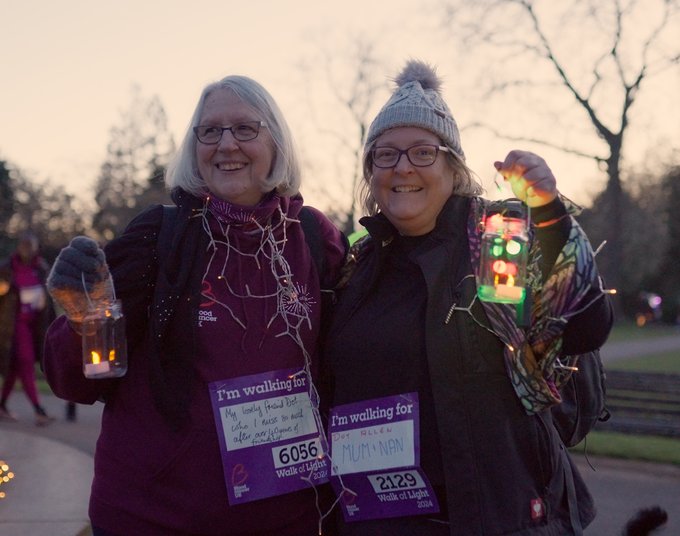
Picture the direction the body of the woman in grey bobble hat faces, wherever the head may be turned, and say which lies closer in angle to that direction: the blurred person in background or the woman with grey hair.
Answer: the woman with grey hair

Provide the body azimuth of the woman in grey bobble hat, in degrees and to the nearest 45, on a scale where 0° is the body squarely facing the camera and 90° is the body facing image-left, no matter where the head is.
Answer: approximately 45°

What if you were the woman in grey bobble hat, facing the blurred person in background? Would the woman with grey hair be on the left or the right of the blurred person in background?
left

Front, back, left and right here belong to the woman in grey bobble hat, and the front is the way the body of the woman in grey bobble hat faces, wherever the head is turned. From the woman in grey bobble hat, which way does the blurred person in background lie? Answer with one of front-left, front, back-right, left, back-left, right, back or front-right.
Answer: right

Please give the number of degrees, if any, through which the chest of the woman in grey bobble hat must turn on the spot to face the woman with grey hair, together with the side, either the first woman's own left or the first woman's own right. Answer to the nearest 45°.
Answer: approximately 45° to the first woman's own right
